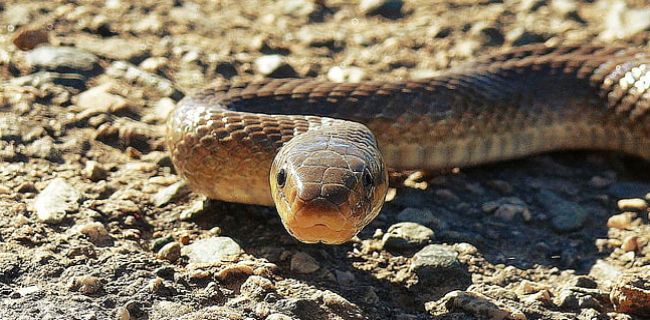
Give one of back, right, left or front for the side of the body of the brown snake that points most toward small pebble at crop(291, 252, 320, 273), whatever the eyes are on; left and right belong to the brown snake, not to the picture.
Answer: front

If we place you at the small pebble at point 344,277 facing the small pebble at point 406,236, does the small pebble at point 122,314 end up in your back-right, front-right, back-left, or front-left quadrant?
back-left

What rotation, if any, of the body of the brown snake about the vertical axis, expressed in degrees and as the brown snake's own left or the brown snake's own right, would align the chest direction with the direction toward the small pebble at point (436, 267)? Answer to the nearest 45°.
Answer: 0° — it already faces it

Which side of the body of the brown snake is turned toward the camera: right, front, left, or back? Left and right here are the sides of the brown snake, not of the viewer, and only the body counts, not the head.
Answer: front

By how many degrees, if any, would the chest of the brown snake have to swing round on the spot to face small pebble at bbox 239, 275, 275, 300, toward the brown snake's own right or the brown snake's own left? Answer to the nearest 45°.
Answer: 0° — it already faces it

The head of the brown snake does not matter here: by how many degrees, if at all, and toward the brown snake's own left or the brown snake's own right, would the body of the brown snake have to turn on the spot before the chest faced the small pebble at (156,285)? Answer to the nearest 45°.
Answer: approximately 45° to the brown snake's own right

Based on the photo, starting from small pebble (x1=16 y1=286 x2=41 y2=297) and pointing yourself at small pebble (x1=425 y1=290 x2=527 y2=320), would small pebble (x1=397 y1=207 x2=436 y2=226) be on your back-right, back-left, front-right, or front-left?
front-left

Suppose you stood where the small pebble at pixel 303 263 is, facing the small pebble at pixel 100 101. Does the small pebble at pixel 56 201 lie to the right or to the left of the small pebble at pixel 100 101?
left

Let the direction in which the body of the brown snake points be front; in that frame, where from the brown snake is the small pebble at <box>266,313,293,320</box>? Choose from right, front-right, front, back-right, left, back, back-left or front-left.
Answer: front

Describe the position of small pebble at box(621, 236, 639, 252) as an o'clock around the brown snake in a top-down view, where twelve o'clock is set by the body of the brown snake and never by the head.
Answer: The small pebble is roughly at 10 o'clock from the brown snake.

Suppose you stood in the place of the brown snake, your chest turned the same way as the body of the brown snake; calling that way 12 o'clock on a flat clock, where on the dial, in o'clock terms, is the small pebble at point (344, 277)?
The small pebble is roughly at 12 o'clock from the brown snake.

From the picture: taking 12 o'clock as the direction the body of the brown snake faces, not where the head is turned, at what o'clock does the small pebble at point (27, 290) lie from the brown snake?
The small pebble is roughly at 1 o'clock from the brown snake.
